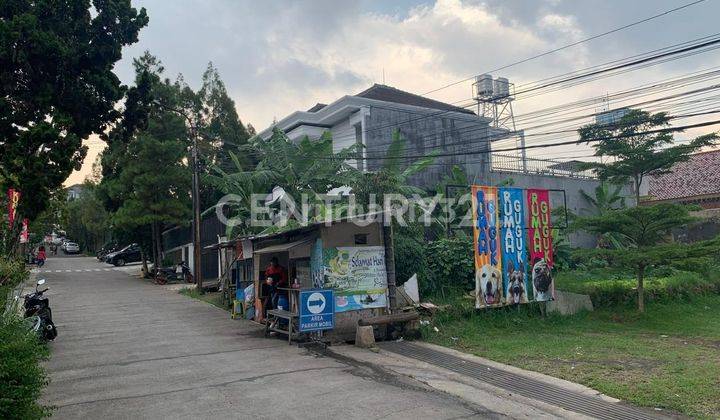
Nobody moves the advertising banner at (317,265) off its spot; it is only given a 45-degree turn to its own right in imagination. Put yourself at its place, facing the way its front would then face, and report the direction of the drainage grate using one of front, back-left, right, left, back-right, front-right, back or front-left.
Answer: left

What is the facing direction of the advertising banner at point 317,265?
toward the camera

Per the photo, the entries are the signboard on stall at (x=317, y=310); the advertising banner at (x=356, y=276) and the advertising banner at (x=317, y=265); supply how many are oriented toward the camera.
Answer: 3

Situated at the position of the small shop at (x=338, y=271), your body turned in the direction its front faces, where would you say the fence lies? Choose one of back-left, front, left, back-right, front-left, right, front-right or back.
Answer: back

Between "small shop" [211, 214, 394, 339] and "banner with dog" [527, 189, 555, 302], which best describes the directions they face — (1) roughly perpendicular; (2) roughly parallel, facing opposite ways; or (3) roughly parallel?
roughly parallel

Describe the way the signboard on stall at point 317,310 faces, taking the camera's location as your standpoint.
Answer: facing the viewer

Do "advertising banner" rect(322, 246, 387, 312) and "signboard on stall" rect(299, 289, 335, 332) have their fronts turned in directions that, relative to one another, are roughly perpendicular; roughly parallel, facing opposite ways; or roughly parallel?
roughly parallel

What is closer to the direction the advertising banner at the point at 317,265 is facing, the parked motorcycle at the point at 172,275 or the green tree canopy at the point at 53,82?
the green tree canopy

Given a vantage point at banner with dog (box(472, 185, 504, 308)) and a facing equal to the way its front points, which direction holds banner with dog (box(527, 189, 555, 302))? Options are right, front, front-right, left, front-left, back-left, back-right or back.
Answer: back-left

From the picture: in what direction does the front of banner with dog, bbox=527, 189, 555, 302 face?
toward the camera

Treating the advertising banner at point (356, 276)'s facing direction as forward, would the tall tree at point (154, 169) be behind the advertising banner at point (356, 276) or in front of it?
behind

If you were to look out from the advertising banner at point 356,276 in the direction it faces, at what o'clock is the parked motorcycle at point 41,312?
The parked motorcycle is roughly at 3 o'clock from the advertising banner.

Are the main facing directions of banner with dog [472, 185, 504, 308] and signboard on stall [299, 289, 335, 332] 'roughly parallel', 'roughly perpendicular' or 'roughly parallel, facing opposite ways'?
roughly parallel
